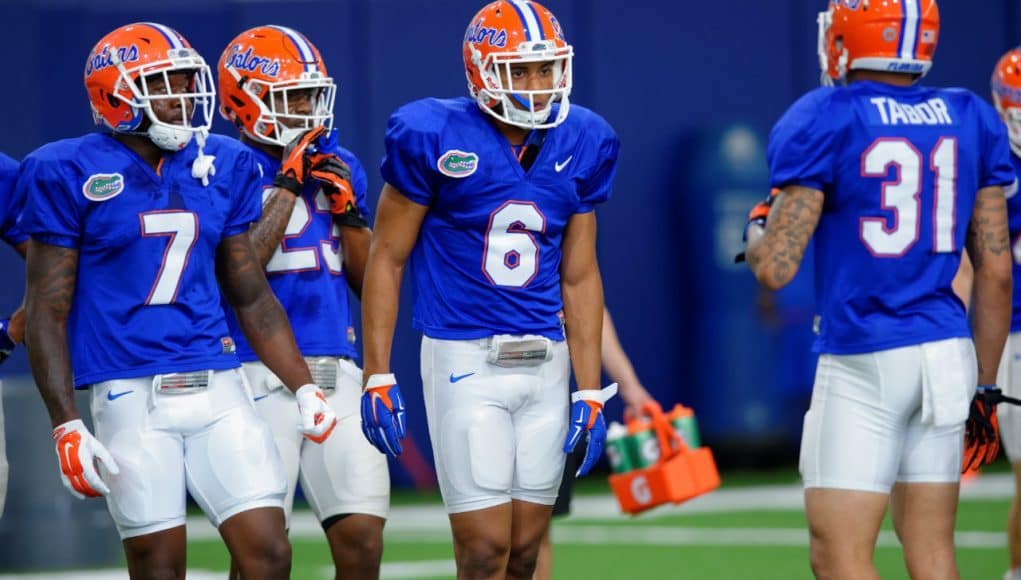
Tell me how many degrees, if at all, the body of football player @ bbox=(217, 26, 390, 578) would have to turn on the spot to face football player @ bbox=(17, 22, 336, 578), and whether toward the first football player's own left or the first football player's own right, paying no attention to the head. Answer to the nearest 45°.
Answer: approximately 90° to the first football player's own right

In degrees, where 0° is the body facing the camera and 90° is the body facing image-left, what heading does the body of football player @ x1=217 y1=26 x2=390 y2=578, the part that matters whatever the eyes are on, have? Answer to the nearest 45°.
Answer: approximately 315°

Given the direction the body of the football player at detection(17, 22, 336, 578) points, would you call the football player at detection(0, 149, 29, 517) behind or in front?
behind

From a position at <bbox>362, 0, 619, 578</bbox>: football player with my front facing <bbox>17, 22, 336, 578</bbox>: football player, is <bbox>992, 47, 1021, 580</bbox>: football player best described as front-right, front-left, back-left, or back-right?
back-right

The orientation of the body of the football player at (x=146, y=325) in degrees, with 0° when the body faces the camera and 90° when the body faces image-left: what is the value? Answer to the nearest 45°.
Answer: approximately 315°

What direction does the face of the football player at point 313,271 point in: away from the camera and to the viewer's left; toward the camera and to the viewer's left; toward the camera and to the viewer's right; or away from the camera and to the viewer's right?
toward the camera and to the viewer's right

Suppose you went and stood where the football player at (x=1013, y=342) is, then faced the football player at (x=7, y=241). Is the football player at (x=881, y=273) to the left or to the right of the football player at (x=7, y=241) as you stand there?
left

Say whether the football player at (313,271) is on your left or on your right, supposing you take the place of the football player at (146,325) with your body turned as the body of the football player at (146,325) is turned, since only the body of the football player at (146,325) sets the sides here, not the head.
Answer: on your left
